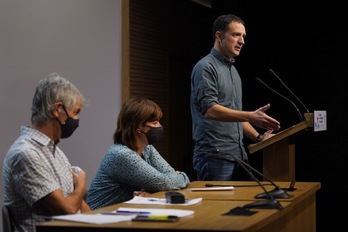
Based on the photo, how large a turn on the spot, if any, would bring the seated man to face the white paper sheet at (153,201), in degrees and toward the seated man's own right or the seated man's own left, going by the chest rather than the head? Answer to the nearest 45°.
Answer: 0° — they already face it

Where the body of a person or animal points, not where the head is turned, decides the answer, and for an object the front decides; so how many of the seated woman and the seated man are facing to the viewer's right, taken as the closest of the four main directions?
2

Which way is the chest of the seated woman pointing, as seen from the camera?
to the viewer's right

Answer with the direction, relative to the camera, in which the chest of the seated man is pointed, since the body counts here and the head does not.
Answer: to the viewer's right

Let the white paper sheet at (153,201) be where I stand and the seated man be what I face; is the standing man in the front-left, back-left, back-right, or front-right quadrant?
back-right

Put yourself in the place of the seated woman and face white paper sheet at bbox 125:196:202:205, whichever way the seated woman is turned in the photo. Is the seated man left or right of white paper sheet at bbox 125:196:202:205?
right
